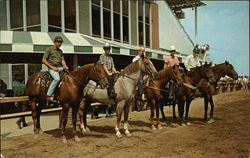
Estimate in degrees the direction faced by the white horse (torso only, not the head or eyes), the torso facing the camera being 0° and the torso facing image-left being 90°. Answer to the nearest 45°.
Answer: approximately 315°

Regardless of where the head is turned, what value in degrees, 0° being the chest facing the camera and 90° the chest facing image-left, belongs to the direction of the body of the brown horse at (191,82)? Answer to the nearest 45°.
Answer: approximately 315°

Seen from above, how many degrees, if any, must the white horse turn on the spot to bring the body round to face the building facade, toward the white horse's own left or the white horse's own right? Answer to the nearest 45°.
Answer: approximately 135° to the white horse's own left

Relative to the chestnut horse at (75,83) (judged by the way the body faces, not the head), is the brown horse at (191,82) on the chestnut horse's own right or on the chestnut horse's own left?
on the chestnut horse's own left

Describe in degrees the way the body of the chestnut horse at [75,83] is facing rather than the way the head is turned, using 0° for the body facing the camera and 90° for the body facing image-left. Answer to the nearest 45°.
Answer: approximately 315°

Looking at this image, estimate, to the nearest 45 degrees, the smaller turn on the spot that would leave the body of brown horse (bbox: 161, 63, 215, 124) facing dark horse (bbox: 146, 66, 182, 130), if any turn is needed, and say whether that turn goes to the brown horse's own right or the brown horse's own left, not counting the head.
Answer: approximately 90° to the brown horse's own right

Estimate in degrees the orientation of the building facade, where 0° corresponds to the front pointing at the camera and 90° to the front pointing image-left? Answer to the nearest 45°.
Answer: approximately 315°
